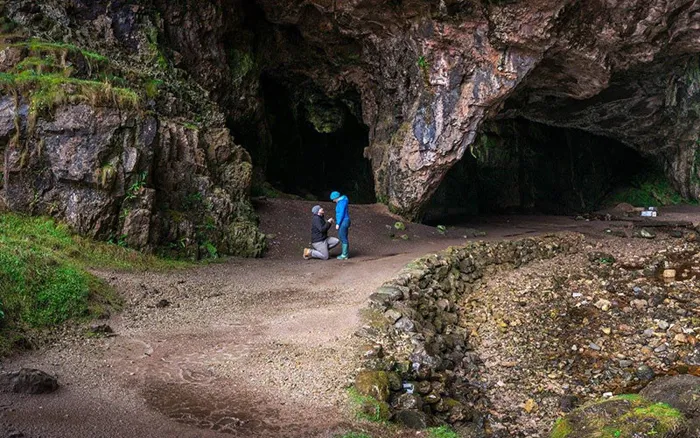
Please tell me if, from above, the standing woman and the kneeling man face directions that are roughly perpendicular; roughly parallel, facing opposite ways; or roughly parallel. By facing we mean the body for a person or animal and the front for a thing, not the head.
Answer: roughly parallel, facing opposite ways

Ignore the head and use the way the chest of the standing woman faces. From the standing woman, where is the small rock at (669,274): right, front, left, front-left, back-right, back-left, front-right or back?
back

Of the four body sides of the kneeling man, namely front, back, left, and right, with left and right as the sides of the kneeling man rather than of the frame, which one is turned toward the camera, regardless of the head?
right

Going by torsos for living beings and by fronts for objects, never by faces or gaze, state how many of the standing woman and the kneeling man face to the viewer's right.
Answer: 1

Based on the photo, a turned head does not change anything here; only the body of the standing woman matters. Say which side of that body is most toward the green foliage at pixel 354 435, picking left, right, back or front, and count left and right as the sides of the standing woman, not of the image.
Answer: left

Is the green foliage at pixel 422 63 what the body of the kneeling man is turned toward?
no

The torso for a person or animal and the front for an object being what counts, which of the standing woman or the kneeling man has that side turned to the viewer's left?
the standing woman

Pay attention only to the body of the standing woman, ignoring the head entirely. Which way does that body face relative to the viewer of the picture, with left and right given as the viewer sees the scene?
facing to the left of the viewer

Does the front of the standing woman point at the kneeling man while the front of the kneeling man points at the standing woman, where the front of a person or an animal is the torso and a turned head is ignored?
yes

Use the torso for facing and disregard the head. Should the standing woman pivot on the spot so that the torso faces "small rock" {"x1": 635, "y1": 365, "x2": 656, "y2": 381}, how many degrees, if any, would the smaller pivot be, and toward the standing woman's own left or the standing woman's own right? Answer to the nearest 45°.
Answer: approximately 135° to the standing woman's own left

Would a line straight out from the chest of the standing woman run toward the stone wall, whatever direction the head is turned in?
no
